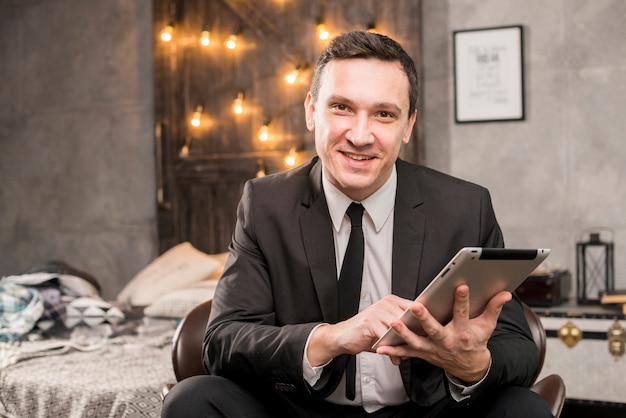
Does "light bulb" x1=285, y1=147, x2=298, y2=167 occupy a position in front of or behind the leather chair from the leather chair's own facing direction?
behind

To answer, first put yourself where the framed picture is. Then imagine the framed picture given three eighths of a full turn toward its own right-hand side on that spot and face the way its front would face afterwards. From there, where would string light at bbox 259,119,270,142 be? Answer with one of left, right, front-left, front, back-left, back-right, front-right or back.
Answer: front-left

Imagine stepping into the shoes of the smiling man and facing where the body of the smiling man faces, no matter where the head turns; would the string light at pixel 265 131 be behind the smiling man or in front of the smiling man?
behind

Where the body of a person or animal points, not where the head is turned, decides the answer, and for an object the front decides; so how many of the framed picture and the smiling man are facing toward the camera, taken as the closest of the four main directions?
2

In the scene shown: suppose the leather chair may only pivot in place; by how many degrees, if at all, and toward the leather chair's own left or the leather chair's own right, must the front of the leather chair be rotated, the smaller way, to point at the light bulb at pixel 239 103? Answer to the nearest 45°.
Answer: approximately 180°

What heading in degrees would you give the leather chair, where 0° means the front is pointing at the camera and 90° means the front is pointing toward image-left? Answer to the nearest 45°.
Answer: approximately 0°

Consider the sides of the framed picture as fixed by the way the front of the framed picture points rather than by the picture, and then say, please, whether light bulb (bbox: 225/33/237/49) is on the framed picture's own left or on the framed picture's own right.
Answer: on the framed picture's own right

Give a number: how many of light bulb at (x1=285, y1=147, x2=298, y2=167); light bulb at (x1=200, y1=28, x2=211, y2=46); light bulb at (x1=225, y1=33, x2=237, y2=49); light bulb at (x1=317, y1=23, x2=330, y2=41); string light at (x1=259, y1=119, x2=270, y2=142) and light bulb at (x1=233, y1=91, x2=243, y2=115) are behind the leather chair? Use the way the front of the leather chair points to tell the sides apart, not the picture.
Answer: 6

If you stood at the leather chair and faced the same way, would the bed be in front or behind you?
behind

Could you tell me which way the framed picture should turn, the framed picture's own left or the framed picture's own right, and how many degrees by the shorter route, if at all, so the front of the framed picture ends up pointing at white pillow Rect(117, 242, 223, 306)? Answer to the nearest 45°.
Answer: approximately 90° to the framed picture's own right

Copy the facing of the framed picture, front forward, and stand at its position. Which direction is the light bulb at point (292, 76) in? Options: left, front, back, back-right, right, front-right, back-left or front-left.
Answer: right

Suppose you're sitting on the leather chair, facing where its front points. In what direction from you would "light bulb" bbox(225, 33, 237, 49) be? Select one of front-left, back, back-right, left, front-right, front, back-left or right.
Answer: back

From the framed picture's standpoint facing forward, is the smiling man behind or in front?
in front

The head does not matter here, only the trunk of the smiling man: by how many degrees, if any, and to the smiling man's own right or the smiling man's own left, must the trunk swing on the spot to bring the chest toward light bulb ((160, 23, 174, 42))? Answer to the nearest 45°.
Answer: approximately 180°

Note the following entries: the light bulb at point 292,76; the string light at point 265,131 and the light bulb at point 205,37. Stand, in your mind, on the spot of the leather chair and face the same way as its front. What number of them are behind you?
3

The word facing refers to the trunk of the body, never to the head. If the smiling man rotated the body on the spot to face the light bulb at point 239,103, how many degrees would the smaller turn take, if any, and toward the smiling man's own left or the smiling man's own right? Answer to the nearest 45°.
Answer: approximately 180°
